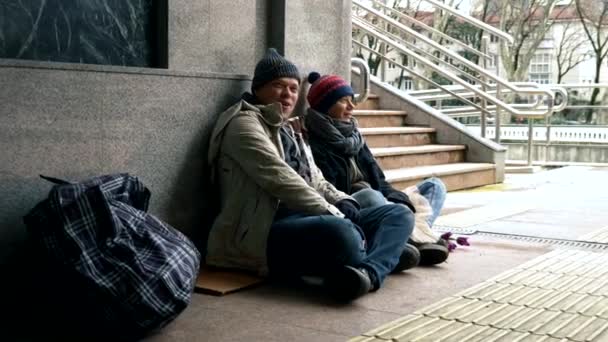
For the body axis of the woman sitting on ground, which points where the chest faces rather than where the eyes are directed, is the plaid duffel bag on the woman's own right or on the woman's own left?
on the woman's own right

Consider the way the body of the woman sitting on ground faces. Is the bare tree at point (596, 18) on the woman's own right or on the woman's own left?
on the woman's own left

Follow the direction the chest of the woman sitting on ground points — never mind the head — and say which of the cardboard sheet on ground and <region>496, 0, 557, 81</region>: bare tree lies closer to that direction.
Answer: the cardboard sheet on ground

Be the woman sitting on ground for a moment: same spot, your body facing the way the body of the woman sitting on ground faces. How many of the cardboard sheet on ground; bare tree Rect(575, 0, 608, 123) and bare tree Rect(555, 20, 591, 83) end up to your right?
1

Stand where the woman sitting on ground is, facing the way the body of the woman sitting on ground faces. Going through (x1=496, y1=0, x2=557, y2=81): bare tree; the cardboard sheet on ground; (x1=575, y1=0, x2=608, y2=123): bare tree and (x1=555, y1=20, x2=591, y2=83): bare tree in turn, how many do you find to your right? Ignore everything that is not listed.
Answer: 1

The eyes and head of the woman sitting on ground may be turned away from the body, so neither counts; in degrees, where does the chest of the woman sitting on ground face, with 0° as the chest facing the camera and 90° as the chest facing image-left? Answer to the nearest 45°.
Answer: approximately 315°

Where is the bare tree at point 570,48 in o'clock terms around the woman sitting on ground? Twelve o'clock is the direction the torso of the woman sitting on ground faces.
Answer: The bare tree is roughly at 8 o'clock from the woman sitting on ground.

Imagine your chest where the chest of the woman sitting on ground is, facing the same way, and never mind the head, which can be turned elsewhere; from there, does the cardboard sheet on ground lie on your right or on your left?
on your right

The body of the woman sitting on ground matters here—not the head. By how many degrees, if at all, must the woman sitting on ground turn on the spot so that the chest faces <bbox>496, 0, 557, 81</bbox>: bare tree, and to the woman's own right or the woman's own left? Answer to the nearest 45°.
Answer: approximately 135° to the woman's own left
